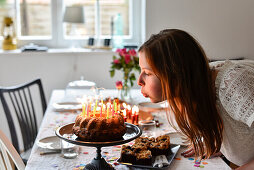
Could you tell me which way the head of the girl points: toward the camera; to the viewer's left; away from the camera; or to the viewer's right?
to the viewer's left

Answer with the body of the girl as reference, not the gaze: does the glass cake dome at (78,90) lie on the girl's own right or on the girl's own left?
on the girl's own right

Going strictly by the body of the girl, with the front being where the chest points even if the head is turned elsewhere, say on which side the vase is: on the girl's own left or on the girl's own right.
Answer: on the girl's own right

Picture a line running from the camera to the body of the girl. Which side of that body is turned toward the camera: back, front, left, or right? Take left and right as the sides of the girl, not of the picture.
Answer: left

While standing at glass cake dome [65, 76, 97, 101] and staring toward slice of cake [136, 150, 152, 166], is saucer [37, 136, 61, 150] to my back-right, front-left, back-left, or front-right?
front-right

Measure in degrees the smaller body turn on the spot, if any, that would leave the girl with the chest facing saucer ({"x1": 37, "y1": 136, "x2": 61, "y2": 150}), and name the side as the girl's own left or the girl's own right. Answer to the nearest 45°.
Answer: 0° — they already face it
